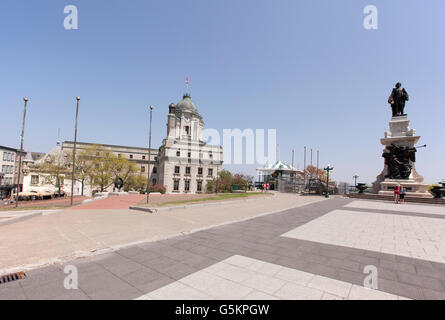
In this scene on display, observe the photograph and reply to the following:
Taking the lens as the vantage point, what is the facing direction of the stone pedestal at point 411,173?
facing the viewer

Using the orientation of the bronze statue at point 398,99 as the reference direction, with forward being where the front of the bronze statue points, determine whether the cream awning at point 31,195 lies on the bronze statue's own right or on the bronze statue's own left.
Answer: on the bronze statue's own right

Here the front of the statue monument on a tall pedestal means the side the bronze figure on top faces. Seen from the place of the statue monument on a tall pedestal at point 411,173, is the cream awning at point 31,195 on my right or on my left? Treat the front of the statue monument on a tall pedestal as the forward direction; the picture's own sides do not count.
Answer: on my right

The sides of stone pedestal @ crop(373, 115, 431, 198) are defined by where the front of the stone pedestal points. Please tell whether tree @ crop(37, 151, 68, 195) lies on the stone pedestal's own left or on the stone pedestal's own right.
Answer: on the stone pedestal's own right

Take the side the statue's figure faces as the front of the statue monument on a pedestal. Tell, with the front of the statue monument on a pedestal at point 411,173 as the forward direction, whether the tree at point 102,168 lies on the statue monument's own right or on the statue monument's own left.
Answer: on the statue monument's own right

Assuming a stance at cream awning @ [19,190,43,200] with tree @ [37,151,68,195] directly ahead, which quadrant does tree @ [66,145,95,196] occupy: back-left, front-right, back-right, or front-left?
front-right

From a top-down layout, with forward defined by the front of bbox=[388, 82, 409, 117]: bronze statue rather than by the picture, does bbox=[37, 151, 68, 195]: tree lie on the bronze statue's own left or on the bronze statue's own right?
on the bronze statue's own right
